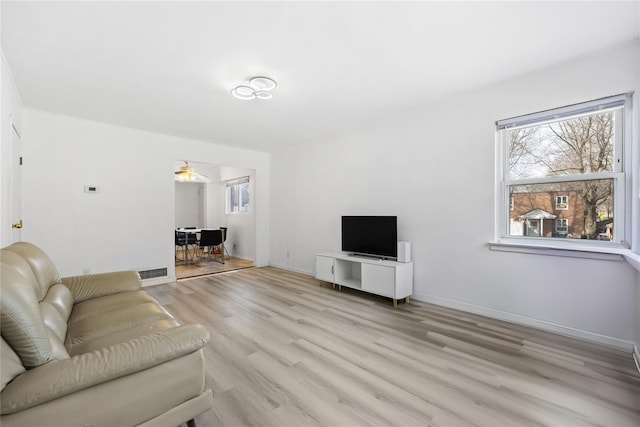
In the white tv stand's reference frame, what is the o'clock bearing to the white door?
The white door is roughly at 1 o'clock from the white tv stand.

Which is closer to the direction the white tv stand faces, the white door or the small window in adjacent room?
the white door

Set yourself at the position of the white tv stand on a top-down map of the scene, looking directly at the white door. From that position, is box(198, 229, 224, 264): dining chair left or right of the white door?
right

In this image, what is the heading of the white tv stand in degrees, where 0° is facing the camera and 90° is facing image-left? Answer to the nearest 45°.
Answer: approximately 45°

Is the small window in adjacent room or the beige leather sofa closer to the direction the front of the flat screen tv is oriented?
the beige leather sofa

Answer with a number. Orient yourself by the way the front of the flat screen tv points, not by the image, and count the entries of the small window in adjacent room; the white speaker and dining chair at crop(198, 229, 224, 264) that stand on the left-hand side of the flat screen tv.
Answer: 1

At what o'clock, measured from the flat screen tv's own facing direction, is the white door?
The white door is roughly at 1 o'clock from the flat screen tv.

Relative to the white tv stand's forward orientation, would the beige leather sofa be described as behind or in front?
in front

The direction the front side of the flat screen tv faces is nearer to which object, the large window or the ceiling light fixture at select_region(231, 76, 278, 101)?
the ceiling light fixture

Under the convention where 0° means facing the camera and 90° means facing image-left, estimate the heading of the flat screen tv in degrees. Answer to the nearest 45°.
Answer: approximately 45°

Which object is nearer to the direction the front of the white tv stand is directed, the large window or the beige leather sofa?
the beige leather sofa
